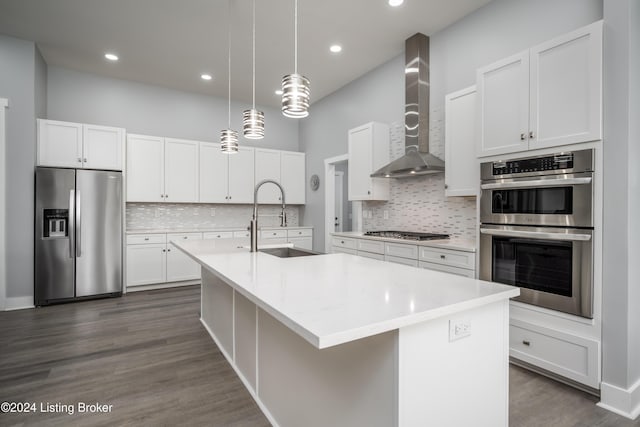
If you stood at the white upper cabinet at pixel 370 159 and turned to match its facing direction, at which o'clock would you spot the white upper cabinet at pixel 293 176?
the white upper cabinet at pixel 293 176 is roughly at 3 o'clock from the white upper cabinet at pixel 370 159.

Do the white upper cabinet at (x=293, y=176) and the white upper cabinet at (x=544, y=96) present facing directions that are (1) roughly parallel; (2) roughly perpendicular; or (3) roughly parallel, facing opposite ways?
roughly perpendicular

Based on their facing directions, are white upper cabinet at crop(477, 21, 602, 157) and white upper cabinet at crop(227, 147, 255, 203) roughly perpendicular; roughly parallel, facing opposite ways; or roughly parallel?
roughly perpendicular

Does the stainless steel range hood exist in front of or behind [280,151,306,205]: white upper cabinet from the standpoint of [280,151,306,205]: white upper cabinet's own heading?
in front

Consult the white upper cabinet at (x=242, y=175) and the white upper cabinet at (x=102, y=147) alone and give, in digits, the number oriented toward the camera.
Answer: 2

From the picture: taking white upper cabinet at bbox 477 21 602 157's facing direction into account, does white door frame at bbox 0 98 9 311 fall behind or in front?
in front

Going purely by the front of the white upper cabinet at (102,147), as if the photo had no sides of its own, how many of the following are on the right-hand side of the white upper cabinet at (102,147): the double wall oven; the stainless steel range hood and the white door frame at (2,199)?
1

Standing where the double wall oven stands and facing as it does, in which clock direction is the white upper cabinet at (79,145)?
The white upper cabinet is roughly at 1 o'clock from the double wall oven.

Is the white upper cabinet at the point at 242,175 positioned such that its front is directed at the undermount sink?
yes

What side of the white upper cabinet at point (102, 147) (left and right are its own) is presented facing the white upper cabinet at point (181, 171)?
left

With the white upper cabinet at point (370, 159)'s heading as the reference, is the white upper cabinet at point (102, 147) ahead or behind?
ahead
